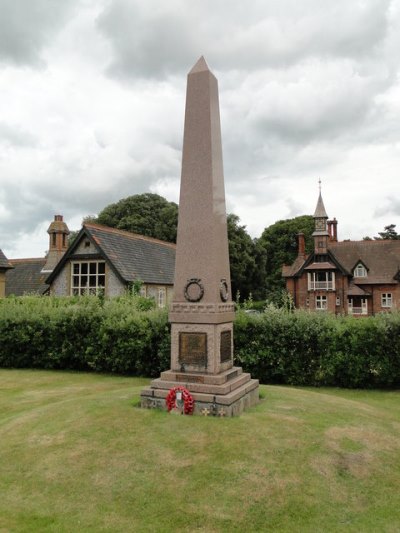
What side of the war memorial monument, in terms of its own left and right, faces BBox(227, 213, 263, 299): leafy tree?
back

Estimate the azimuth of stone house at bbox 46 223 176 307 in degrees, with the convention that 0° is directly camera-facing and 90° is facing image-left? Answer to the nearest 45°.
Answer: approximately 45°

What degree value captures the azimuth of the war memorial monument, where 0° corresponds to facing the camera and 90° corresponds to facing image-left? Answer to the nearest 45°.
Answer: approximately 0°

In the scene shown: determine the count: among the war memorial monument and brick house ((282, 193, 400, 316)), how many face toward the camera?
2

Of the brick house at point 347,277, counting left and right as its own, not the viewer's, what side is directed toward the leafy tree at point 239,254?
right

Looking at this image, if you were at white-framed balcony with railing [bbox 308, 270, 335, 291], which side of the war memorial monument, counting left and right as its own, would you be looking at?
back

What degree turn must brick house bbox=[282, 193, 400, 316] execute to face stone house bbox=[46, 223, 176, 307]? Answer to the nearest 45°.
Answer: approximately 45° to its right

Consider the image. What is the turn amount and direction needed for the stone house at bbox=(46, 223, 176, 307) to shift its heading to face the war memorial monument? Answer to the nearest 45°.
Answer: approximately 45° to its left
